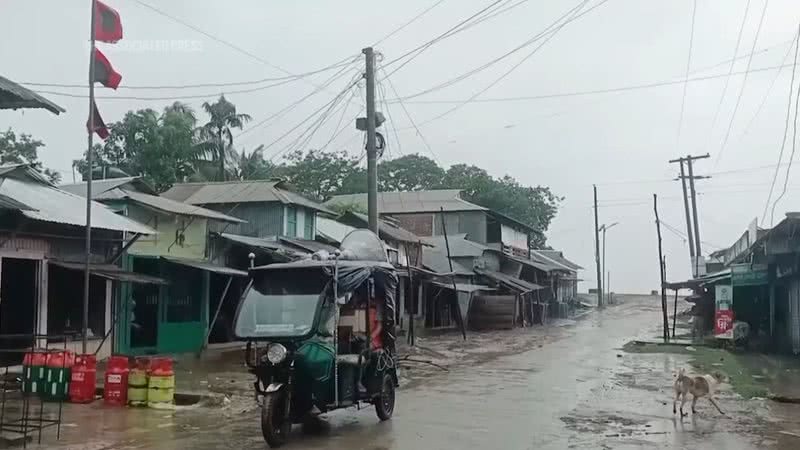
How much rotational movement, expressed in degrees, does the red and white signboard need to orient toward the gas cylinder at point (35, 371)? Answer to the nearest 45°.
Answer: approximately 45° to its right

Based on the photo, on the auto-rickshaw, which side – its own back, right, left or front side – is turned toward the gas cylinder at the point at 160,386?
right

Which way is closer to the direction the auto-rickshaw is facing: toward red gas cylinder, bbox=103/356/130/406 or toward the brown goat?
the red gas cylinder

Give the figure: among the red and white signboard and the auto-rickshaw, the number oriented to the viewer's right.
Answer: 0

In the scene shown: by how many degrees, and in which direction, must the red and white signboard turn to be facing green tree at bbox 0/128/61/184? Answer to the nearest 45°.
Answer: approximately 90° to its right

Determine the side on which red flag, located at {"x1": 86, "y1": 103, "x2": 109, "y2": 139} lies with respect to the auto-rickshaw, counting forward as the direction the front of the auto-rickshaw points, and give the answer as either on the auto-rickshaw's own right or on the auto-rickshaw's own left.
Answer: on the auto-rickshaw's own right

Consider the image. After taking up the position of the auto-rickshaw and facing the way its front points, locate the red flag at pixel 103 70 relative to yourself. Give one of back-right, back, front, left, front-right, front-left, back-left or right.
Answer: right

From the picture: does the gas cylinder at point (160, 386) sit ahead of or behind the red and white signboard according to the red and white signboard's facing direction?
ahead

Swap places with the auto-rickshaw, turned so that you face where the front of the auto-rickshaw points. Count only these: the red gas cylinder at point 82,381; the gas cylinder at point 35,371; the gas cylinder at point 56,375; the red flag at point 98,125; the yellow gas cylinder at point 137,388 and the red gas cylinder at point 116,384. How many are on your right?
6

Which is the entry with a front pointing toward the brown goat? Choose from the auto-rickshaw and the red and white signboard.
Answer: the red and white signboard

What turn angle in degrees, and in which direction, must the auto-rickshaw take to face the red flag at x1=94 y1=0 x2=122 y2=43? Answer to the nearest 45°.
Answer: approximately 90° to its right

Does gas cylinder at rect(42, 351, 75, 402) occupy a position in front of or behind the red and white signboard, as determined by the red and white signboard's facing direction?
in front

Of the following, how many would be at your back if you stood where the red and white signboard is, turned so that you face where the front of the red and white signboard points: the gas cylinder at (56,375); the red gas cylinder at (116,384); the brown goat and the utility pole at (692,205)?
1

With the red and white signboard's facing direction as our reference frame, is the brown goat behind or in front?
in front

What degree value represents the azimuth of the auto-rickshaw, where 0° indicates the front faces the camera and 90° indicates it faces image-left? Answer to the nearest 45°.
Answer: approximately 45°

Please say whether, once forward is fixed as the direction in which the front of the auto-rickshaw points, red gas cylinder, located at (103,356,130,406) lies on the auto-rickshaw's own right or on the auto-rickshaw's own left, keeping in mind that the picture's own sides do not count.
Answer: on the auto-rickshaw's own right
